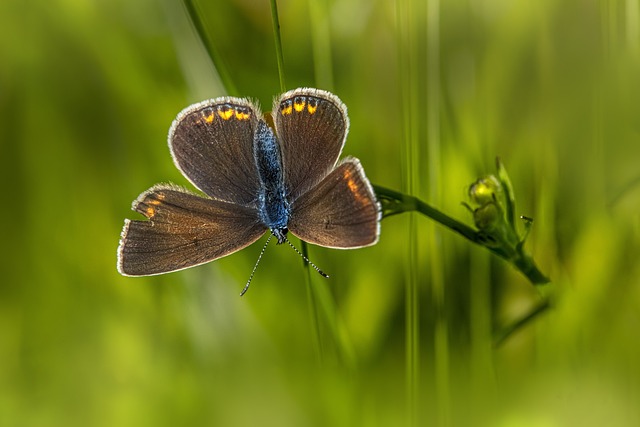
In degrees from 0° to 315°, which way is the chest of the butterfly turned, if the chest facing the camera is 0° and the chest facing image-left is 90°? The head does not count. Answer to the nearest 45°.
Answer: approximately 0°
